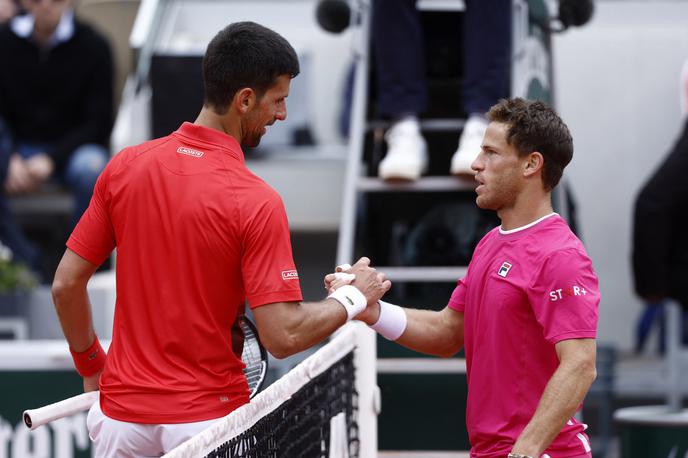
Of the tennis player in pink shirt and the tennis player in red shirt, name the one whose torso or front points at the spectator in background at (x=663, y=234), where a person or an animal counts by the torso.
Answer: the tennis player in red shirt

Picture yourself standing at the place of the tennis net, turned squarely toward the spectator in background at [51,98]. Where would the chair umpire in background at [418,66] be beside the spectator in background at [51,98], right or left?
right

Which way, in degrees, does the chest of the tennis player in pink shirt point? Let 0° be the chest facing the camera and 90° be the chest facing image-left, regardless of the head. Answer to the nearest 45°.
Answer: approximately 45°

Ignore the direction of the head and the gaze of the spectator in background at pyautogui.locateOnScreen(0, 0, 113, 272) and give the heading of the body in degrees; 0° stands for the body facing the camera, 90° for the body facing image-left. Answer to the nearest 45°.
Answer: approximately 0°

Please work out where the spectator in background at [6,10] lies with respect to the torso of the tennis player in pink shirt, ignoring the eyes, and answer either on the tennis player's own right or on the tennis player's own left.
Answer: on the tennis player's own right

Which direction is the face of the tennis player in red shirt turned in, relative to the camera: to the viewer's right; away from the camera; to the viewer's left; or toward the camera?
to the viewer's right

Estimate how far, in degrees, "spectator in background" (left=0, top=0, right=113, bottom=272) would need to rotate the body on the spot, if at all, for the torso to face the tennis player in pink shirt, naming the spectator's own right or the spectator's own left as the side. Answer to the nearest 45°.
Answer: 0° — they already face them

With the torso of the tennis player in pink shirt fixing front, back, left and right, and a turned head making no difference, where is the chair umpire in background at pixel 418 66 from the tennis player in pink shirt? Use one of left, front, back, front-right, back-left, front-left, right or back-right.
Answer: back-right

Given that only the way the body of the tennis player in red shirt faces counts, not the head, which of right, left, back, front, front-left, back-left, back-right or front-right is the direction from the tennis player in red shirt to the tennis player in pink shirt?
front-right
